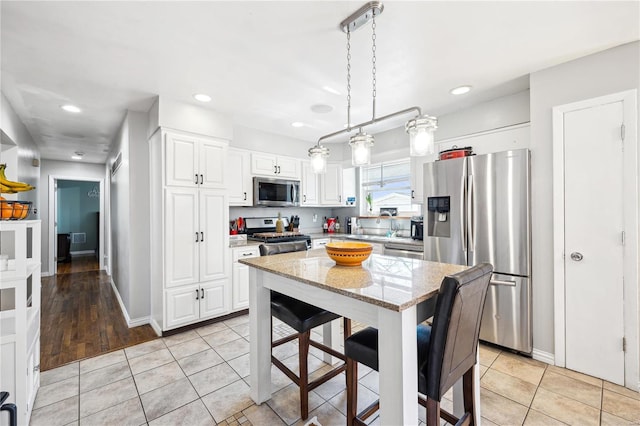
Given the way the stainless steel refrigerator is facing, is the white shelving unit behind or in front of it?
in front

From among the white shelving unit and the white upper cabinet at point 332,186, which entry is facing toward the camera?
the white upper cabinet

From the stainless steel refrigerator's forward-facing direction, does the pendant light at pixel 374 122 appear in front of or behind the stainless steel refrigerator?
in front

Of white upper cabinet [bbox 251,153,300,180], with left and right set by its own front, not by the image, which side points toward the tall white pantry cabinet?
right

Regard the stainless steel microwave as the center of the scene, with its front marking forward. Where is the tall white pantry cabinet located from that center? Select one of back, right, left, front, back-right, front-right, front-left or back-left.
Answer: right

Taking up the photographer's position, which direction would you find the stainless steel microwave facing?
facing the viewer and to the right of the viewer

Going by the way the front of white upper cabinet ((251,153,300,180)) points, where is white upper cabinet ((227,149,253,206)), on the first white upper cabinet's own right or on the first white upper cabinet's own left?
on the first white upper cabinet's own right

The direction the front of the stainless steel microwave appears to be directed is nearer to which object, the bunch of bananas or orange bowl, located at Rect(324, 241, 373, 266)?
the orange bowl

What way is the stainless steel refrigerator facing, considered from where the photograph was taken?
facing the viewer and to the left of the viewer

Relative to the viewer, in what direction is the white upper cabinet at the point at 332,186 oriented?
toward the camera

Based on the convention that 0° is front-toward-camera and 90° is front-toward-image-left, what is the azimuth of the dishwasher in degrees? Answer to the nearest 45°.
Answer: approximately 45°

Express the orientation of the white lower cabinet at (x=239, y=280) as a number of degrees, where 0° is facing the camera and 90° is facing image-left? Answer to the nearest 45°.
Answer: approximately 315°

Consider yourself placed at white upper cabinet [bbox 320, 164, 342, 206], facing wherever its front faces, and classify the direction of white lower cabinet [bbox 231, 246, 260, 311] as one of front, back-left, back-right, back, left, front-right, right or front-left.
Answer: front-right

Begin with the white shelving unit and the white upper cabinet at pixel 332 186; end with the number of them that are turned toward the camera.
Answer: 1

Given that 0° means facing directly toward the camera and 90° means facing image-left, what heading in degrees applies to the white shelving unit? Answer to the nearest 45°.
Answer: approximately 270°

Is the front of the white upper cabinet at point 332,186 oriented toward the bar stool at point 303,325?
yes
